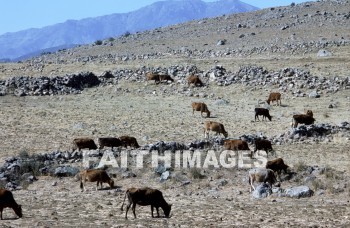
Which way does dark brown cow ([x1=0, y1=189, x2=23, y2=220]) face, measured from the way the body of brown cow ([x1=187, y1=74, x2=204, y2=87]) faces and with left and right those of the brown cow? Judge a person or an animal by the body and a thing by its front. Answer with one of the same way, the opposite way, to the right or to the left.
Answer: the same way

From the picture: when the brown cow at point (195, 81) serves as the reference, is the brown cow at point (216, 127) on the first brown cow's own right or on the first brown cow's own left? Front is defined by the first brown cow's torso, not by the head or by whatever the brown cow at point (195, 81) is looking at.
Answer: on the first brown cow's own right

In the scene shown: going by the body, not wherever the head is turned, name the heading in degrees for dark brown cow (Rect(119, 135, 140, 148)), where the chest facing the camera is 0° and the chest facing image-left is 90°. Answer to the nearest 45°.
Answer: approximately 270°

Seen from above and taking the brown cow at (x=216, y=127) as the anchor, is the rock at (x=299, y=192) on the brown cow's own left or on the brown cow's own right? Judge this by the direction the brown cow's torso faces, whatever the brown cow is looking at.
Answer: on the brown cow's own right

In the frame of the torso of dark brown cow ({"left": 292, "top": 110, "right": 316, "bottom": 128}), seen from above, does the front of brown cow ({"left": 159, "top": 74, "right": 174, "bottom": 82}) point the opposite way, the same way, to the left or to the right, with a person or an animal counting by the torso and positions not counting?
the same way
